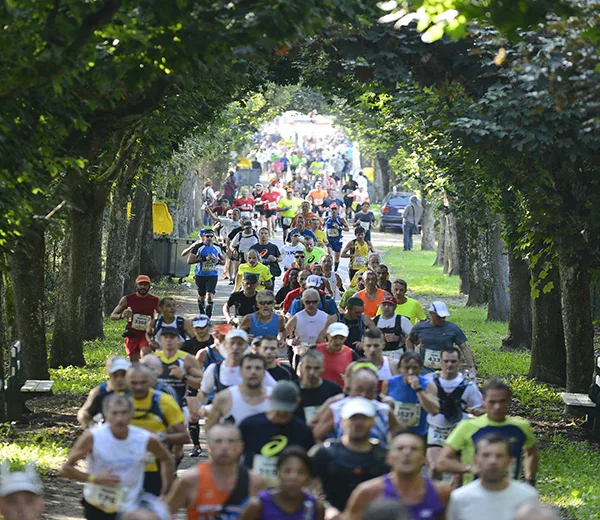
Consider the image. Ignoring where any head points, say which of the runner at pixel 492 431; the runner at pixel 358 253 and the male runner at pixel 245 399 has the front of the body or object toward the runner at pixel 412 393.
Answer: the runner at pixel 358 253

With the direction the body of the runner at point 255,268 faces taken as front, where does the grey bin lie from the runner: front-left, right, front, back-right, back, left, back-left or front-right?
back

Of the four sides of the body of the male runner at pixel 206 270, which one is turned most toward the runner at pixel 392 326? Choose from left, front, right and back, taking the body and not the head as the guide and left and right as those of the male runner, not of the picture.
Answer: front

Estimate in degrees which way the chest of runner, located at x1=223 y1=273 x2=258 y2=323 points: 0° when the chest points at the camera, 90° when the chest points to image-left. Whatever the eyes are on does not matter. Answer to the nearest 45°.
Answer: approximately 0°

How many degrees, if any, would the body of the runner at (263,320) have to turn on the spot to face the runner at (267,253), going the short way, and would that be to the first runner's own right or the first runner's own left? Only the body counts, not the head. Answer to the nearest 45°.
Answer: approximately 180°

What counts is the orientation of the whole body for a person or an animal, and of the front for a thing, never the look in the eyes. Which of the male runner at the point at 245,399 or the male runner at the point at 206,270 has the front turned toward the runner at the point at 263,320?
the male runner at the point at 206,270

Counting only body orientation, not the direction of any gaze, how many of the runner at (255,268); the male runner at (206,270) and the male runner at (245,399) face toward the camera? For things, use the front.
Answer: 3

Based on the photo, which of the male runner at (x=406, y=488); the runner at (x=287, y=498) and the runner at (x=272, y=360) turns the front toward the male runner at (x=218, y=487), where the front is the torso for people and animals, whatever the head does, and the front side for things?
the runner at (x=272, y=360)

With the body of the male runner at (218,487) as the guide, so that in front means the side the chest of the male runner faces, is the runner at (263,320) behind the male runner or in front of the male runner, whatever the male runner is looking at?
behind

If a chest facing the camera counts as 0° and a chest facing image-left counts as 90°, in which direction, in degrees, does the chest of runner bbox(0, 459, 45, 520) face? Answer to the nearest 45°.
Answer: approximately 0°

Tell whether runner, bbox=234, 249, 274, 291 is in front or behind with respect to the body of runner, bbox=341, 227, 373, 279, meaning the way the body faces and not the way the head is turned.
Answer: in front
